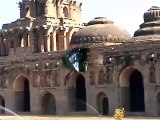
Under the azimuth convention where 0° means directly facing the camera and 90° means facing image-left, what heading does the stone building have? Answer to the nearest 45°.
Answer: approximately 45°
